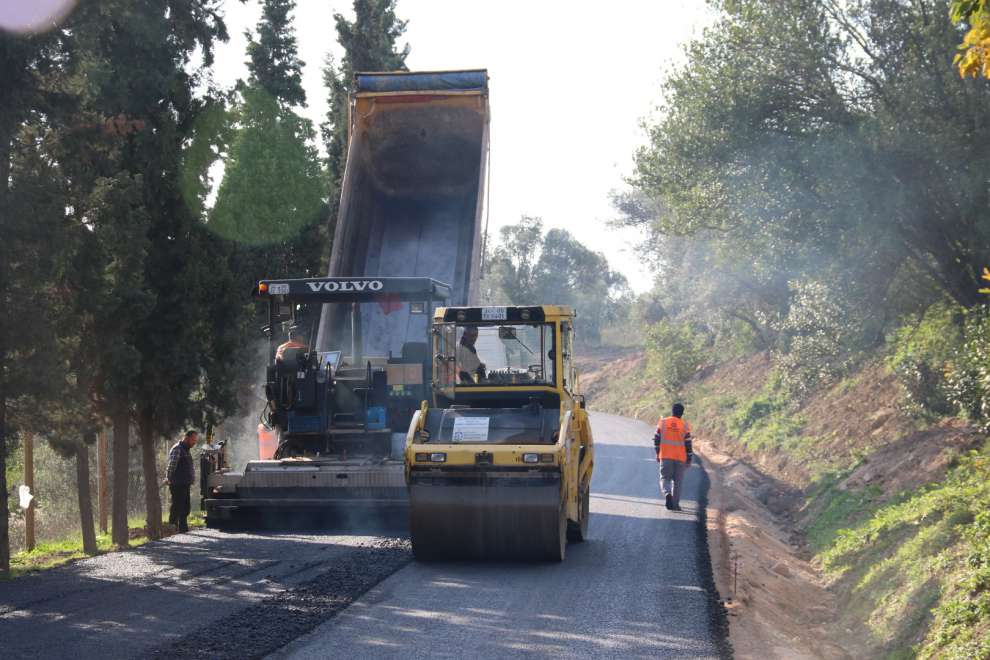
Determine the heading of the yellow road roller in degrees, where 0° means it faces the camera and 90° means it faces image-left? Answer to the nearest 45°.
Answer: approximately 0°

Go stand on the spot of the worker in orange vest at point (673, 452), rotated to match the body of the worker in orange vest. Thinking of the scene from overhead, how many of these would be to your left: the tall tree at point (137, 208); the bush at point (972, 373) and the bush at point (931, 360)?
1

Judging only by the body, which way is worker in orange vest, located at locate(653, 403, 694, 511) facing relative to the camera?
away from the camera

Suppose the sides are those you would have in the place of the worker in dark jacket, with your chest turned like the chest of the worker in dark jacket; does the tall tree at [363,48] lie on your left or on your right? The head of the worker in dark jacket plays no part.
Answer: on your left

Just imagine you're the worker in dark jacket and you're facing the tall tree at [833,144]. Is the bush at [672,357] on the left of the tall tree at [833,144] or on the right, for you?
left

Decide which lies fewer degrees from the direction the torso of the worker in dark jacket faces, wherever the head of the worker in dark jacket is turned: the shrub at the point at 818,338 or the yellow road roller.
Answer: the shrub

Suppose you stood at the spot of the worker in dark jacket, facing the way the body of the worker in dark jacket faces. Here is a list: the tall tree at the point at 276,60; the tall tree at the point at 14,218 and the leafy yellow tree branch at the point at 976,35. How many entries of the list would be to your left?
1

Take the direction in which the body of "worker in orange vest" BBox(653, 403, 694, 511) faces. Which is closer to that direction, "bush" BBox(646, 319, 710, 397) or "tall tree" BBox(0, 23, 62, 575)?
the bush

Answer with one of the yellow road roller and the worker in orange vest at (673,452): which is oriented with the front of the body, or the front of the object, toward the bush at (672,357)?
the worker in orange vest

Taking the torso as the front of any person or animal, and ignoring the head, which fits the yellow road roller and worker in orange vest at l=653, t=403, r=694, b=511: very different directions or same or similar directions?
very different directions
